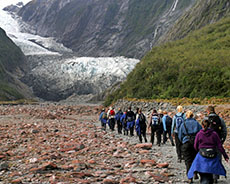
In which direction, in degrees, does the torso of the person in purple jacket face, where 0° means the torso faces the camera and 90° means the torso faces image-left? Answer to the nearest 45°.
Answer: approximately 180°

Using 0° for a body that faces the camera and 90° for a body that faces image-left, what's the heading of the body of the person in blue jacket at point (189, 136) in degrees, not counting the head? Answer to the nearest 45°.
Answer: approximately 180°

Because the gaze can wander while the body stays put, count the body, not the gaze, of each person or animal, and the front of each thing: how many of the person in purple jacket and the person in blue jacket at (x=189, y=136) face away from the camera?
2
